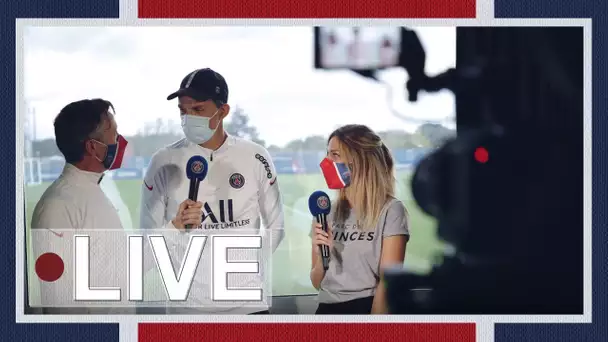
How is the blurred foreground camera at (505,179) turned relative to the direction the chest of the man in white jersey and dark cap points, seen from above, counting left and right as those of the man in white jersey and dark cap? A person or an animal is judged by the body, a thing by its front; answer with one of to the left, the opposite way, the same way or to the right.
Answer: the opposite way

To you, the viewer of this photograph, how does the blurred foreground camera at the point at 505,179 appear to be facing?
facing away from the viewer and to the left of the viewer

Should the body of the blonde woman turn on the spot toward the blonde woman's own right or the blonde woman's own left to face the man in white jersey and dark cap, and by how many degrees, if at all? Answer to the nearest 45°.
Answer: approximately 45° to the blonde woman's own right

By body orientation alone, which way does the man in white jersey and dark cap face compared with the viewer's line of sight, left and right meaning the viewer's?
facing the viewer

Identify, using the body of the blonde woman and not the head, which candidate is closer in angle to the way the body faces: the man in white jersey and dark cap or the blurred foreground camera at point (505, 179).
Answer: the man in white jersey and dark cap

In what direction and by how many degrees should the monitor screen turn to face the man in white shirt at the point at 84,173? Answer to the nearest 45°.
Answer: approximately 90° to its right

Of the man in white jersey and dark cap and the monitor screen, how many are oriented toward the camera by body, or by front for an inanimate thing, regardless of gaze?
2

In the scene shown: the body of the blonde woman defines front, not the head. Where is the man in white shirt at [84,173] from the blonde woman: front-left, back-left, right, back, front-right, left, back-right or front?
front-right

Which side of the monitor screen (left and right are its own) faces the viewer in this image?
front

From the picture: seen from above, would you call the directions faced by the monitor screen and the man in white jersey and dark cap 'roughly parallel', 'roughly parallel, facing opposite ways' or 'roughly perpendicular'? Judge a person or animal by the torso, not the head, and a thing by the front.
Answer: roughly parallel

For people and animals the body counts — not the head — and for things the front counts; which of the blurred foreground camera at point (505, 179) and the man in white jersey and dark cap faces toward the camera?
the man in white jersey and dark cap
